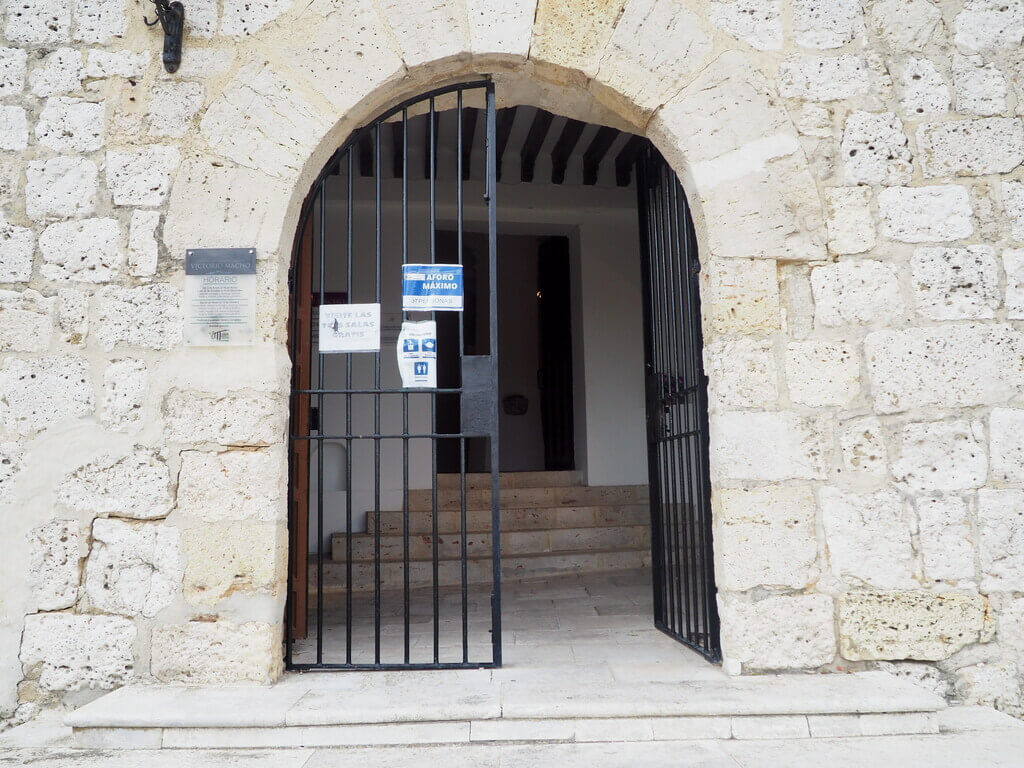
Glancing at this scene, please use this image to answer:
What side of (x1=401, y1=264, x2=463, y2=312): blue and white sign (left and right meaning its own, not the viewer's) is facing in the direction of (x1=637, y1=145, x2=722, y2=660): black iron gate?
left

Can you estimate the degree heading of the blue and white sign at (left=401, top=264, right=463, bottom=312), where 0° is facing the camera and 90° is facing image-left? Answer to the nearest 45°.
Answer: approximately 0°
